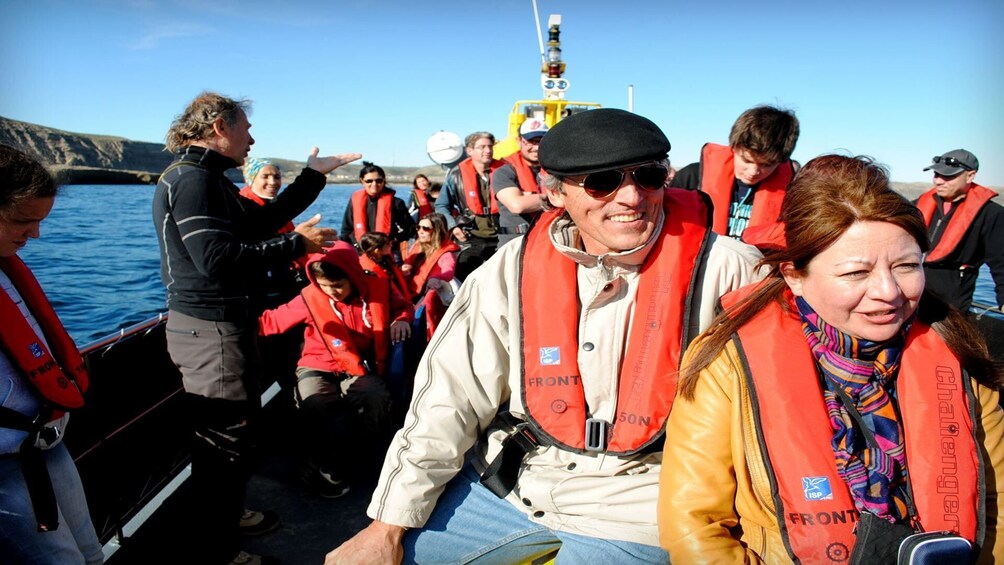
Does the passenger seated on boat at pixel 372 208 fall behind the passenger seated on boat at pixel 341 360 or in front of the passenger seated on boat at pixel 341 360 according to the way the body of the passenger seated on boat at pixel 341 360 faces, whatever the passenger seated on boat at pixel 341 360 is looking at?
behind

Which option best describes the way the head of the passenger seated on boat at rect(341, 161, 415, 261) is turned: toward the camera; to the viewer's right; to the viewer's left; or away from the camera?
toward the camera

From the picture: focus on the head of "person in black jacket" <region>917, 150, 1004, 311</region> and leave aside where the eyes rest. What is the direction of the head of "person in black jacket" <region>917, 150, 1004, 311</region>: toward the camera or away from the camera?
toward the camera

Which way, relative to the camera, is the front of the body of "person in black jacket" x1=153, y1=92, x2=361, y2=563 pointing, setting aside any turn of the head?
to the viewer's right

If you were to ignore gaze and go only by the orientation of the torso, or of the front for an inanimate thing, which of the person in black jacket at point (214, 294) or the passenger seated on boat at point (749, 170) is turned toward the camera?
the passenger seated on boat

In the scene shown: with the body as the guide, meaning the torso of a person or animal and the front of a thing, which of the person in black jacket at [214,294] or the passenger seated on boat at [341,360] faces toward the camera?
the passenger seated on boat

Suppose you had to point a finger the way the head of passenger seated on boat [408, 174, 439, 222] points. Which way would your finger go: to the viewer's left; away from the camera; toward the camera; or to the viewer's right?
toward the camera

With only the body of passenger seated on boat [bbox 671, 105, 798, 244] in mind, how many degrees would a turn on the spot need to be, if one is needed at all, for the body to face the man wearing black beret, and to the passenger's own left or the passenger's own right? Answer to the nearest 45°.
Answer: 0° — they already face them

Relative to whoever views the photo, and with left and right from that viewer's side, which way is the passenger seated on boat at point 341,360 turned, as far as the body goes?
facing the viewer

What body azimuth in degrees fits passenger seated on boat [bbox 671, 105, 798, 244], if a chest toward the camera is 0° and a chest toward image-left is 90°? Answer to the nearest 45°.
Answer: approximately 0°

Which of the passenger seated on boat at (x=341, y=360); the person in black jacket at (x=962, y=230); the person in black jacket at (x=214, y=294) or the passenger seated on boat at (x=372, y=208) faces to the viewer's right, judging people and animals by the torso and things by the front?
the person in black jacket at (x=214, y=294)

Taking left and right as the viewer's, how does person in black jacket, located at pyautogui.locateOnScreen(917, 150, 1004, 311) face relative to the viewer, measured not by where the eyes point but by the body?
facing the viewer and to the left of the viewer

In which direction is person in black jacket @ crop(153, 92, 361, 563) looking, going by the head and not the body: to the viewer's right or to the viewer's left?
to the viewer's right
